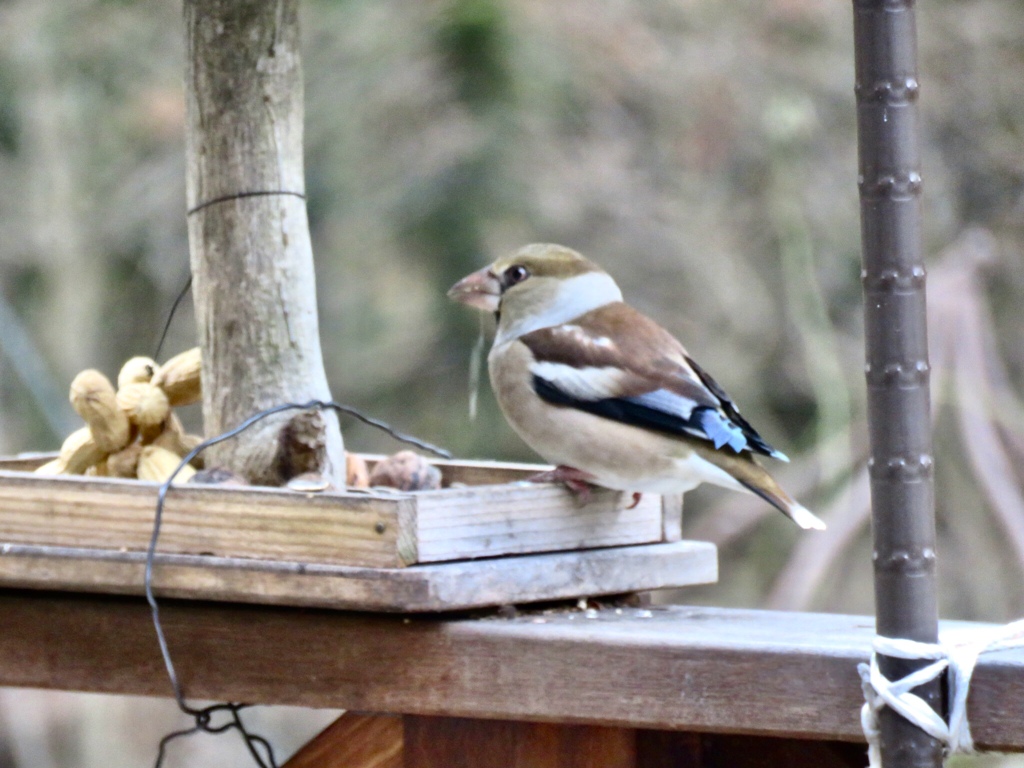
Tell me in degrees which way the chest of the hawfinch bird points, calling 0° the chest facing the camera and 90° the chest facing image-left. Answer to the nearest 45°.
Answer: approximately 90°

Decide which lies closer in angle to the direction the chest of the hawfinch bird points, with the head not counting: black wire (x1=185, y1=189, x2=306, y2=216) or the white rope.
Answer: the black wire

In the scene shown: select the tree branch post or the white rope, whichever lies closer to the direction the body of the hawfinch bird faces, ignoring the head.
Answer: the tree branch post

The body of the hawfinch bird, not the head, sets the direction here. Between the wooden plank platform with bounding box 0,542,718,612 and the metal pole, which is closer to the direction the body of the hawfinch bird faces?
the wooden plank platform

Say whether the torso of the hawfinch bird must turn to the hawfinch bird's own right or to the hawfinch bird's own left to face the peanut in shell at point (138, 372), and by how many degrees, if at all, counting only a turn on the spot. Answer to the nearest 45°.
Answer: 0° — it already faces it

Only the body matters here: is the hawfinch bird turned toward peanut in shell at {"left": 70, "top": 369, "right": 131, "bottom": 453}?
yes

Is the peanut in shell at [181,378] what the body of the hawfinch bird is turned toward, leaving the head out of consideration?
yes
